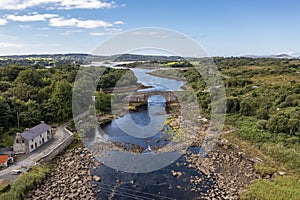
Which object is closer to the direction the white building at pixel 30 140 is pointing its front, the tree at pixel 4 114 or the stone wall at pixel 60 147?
the stone wall

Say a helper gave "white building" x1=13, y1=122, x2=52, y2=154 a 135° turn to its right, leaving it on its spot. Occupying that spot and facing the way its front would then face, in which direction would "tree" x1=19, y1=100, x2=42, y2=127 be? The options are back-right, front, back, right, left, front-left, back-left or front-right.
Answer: right

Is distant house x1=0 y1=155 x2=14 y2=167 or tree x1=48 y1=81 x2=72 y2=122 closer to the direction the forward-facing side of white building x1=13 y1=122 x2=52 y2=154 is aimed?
the distant house

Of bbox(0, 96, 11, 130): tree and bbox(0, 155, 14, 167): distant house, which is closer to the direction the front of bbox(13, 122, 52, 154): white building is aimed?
the distant house

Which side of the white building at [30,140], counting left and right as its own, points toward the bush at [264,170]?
front

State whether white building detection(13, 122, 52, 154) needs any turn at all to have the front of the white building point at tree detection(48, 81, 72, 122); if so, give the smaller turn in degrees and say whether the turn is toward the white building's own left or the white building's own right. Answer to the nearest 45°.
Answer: approximately 135° to the white building's own left

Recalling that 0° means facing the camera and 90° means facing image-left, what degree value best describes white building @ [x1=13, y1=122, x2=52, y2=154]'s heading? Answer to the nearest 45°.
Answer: approximately 315°

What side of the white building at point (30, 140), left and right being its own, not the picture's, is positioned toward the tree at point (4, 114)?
back

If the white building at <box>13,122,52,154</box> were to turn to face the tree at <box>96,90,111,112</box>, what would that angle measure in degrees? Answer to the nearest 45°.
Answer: approximately 90° to its left

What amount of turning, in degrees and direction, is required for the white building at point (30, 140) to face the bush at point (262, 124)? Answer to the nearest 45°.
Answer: approximately 45° to its left

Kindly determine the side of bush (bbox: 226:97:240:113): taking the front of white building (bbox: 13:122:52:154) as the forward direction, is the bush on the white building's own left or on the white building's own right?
on the white building's own left
